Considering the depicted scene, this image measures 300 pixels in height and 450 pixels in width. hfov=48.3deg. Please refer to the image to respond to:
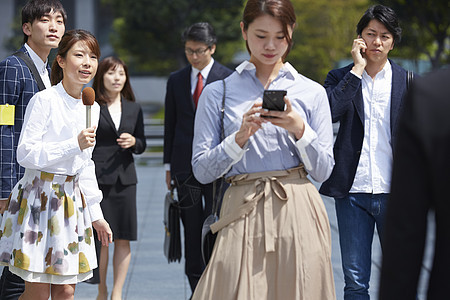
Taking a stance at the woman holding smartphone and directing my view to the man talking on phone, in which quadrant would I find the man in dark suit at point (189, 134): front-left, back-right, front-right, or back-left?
front-left

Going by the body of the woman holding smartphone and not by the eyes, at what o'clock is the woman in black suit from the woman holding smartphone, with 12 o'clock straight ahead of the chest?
The woman in black suit is roughly at 5 o'clock from the woman holding smartphone.

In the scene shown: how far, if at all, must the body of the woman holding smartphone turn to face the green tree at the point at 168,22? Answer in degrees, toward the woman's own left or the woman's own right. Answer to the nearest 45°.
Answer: approximately 180°

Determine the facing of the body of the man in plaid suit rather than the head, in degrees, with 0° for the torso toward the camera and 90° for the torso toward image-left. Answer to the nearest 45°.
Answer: approximately 315°

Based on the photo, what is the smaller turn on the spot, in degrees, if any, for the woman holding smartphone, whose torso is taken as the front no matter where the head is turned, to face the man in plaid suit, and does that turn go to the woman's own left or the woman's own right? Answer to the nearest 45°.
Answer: approximately 135° to the woman's own right

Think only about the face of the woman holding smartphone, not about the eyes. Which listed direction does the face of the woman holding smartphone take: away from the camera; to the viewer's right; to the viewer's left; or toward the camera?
toward the camera

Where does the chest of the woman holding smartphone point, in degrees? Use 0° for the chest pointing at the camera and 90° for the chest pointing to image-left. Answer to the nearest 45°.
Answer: approximately 0°

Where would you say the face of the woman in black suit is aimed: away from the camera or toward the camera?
toward the camera

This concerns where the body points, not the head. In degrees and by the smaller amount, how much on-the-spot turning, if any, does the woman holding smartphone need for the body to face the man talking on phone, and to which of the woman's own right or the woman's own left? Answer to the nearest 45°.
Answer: approximately 135° to the woman's own left

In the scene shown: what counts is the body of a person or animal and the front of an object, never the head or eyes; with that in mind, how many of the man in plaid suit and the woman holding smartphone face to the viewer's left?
0
